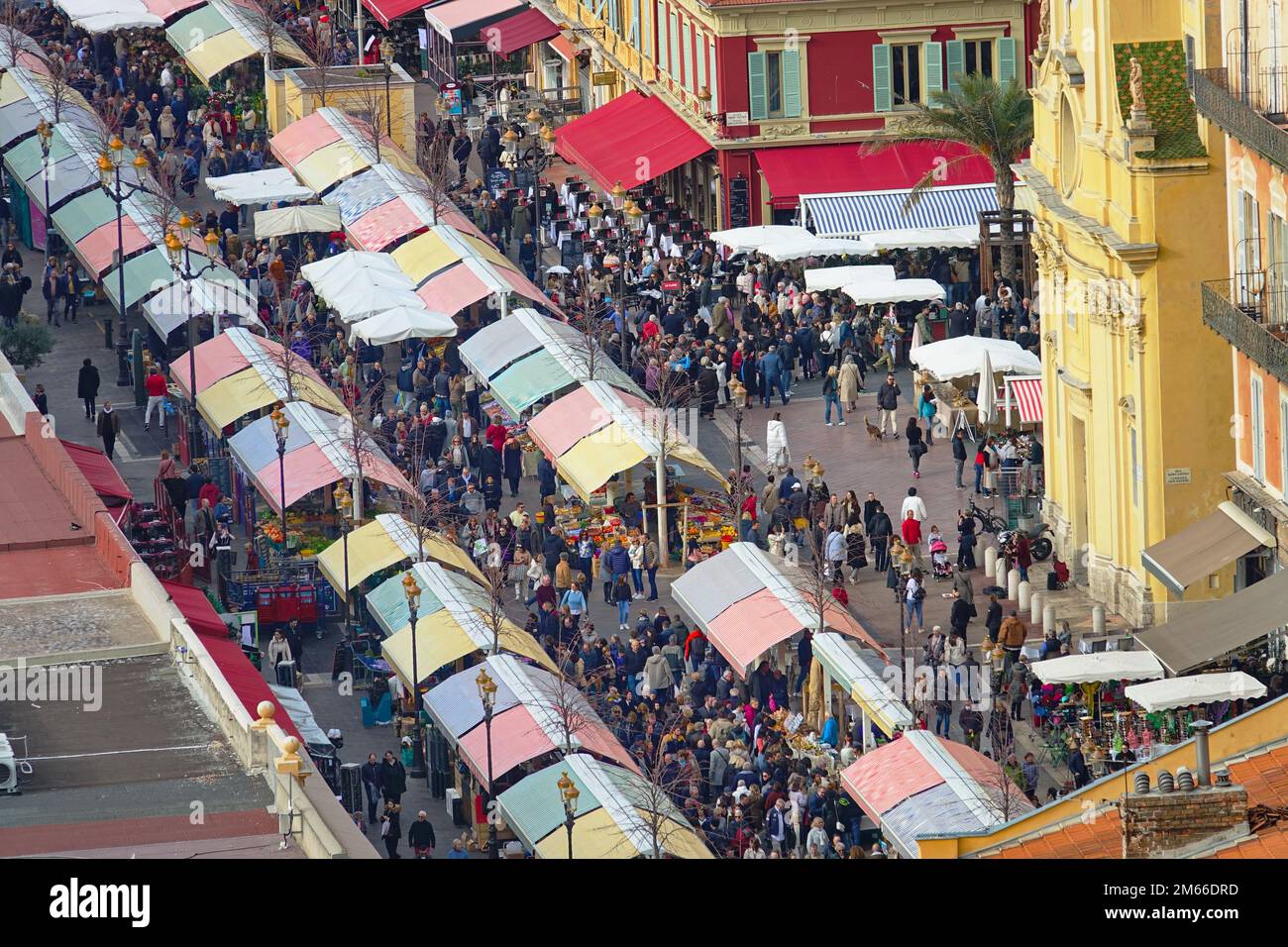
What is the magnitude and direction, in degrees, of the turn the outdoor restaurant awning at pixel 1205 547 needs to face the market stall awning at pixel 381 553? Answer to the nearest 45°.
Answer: approximately 45° to its right

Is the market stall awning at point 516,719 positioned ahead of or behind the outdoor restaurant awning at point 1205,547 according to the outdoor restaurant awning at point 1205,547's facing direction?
ahead

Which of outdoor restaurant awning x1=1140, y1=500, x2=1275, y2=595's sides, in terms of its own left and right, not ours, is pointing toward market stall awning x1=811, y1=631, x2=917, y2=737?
front

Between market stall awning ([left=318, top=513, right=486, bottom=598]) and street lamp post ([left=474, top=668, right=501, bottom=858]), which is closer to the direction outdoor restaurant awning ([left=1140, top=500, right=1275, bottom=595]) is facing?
the street lamp post

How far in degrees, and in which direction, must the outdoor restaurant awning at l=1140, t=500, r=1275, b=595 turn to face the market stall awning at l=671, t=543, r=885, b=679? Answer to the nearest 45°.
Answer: approximately 45° to its right

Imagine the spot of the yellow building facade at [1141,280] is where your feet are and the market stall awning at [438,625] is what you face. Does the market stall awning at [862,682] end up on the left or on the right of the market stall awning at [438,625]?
left

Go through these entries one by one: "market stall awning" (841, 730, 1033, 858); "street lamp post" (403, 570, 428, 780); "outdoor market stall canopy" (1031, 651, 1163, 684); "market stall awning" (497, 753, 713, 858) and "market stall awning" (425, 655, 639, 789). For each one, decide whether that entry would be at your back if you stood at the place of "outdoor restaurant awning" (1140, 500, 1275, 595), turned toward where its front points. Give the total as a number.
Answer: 0

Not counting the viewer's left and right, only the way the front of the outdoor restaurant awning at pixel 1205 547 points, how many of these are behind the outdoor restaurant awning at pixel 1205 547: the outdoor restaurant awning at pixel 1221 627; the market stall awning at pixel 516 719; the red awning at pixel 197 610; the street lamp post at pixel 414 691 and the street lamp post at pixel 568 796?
0

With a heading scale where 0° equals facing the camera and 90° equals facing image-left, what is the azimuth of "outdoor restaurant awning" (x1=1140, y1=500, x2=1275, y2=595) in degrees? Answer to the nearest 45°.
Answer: approximately 45°

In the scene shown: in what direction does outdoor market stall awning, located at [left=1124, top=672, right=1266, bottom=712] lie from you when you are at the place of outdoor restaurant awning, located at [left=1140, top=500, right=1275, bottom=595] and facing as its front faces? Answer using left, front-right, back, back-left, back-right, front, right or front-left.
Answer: front-left

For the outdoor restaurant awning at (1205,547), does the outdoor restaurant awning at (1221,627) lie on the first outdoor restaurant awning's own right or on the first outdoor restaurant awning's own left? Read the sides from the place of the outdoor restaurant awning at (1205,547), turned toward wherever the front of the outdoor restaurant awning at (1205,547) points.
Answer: on the first outdoor restaurant awning's own left

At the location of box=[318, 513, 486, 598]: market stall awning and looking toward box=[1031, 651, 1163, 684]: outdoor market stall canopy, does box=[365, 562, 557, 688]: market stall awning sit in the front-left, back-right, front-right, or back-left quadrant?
front-right

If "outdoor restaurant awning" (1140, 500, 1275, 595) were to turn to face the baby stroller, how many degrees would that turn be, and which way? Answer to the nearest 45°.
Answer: approximately 90° to its right

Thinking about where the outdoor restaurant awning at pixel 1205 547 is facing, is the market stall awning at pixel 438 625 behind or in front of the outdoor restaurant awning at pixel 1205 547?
in front

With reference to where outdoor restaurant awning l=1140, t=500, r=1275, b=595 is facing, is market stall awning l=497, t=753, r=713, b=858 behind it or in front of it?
in front
